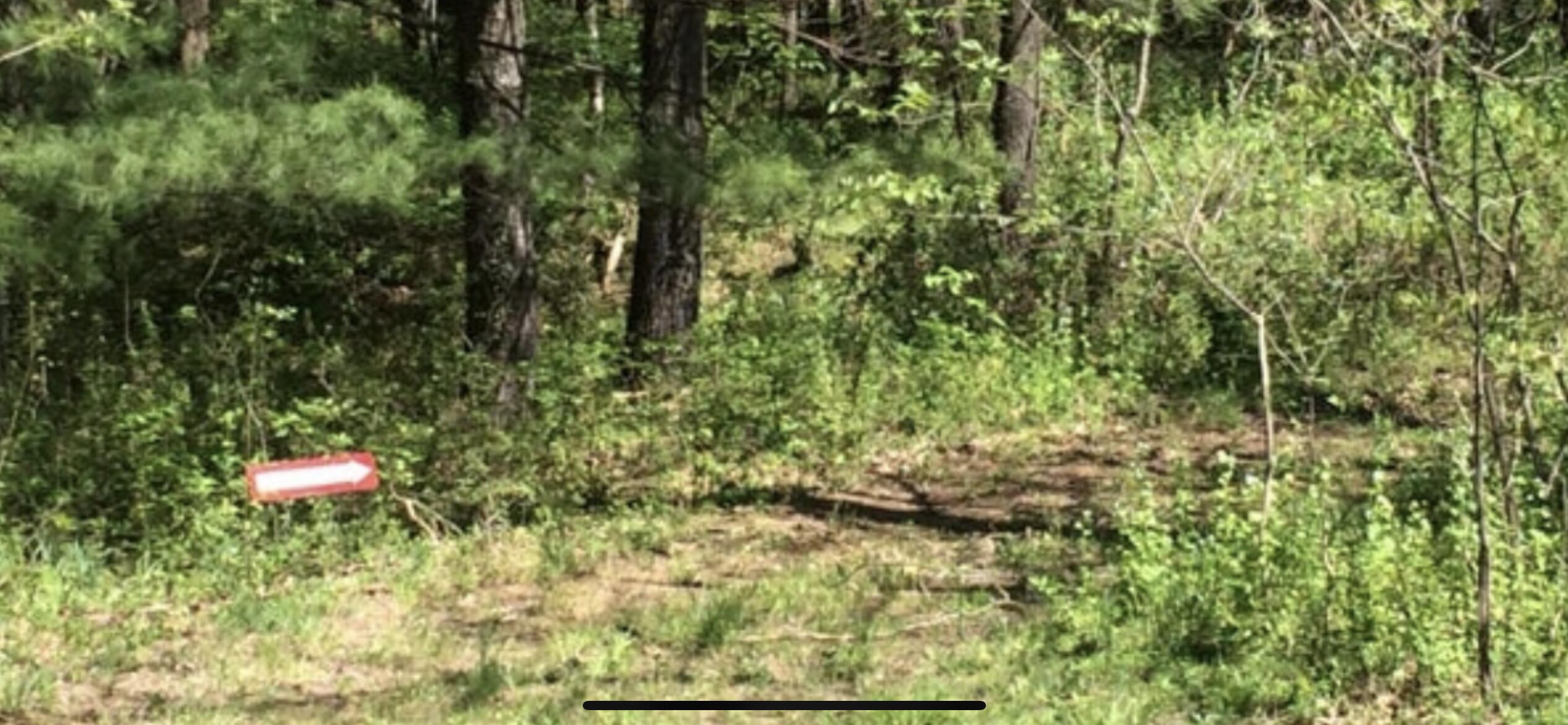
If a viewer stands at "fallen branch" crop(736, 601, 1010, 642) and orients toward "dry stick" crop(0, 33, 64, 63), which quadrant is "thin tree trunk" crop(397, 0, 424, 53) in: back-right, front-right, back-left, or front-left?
front-right

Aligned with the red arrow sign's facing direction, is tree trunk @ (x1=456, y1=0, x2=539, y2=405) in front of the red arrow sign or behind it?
behind

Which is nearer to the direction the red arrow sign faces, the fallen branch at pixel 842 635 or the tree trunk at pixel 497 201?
the fallen branch

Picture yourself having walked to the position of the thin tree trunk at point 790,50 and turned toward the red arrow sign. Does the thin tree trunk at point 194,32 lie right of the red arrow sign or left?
right

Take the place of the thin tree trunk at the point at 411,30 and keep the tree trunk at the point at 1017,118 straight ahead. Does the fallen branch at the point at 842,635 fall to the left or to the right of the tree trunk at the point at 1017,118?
right

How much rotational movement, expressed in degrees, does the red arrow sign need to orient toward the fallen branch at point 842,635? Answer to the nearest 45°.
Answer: approximately 90° to its left

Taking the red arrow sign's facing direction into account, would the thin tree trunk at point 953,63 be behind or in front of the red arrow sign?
behind

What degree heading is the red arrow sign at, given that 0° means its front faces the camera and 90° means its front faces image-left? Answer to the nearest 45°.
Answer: approximately 0°

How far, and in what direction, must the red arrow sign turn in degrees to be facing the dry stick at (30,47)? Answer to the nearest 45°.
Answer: approximately 135° to its right

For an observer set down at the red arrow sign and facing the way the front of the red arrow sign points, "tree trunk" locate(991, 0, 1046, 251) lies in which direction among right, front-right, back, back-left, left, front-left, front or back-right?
back-left

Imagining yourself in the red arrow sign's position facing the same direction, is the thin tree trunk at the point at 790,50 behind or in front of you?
behind

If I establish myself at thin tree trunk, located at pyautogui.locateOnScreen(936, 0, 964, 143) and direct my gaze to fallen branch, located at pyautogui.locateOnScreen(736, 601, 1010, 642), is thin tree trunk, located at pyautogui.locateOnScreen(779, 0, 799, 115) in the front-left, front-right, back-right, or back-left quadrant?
back-right

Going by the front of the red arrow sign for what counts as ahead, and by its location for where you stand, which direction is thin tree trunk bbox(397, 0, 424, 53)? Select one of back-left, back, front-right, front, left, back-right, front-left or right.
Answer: back

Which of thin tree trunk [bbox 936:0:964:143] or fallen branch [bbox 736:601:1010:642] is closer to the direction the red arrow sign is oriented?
the fallen branch

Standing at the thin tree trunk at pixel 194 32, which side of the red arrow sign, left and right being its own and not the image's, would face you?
back
